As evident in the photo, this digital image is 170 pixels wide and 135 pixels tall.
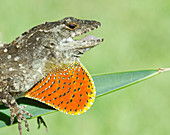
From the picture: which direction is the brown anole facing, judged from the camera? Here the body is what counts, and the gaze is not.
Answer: to the viewer's right
